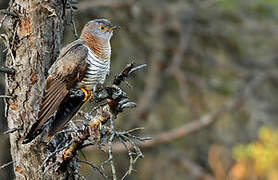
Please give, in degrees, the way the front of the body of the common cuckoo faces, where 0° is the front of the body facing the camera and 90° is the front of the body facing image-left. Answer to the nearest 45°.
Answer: approximately 270°

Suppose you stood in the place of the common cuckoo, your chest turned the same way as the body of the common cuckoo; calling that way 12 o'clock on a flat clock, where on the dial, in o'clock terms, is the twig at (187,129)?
The twig is roughly at 10 o'clock from the common cuckoo.

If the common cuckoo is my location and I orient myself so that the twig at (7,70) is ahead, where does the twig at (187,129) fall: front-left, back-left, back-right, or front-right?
back-right
